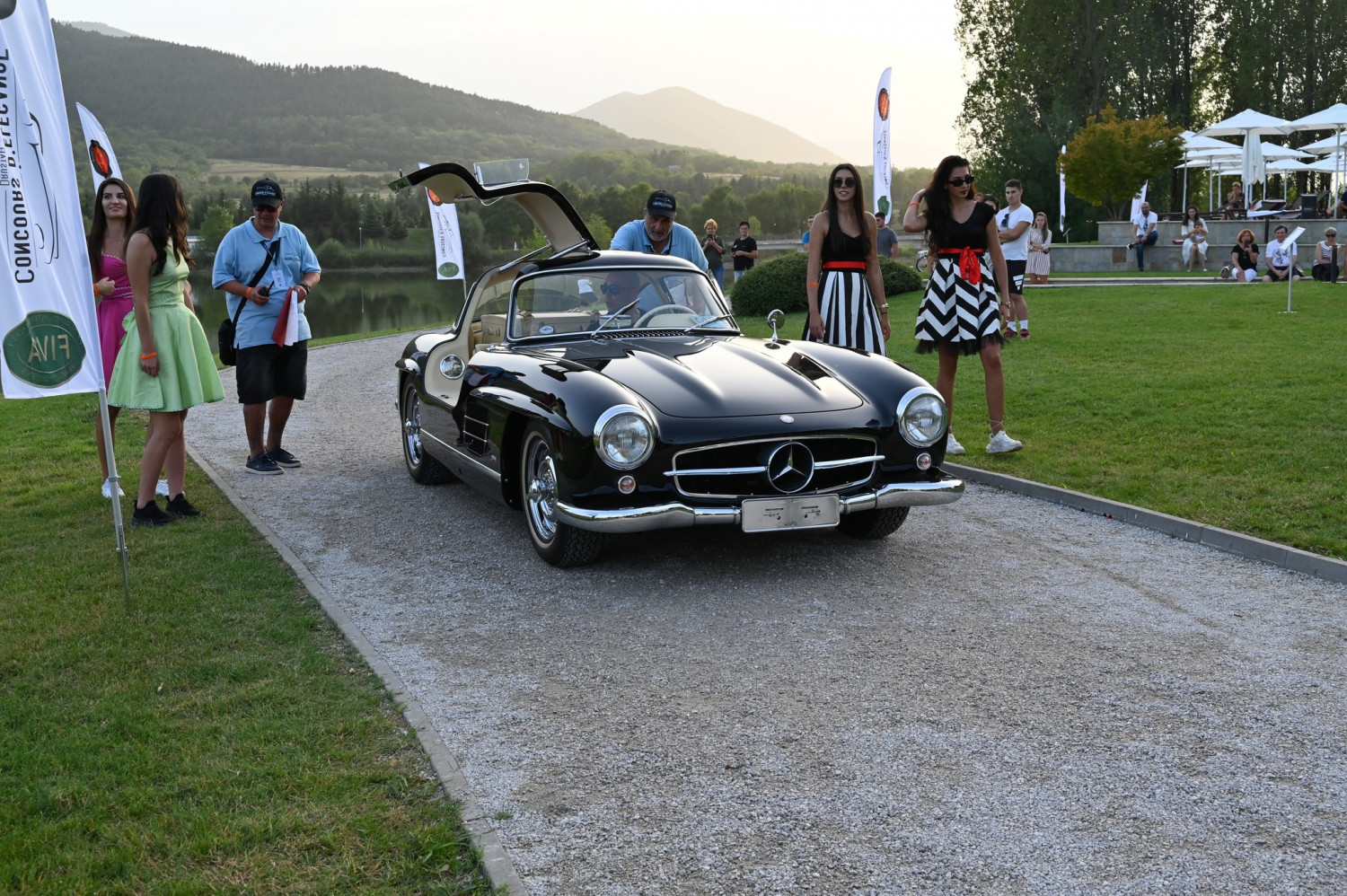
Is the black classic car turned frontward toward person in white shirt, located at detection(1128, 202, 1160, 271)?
no

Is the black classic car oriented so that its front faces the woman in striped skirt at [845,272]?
no

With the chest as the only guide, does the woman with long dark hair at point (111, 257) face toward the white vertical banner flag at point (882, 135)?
no

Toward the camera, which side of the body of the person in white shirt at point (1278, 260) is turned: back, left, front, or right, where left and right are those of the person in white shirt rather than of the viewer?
front

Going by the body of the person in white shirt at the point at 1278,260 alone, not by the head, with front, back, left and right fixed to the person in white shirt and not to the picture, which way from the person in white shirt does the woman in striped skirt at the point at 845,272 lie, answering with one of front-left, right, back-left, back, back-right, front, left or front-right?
front

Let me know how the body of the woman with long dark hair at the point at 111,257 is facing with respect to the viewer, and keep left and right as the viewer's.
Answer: facing the viewer and to the right of the viewer

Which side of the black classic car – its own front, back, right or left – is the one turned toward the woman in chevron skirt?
left

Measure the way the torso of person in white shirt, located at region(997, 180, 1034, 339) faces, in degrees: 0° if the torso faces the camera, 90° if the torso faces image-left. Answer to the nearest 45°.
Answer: approximately 45°

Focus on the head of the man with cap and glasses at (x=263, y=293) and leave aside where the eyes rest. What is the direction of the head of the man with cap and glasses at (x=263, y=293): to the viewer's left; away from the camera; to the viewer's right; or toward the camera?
toward the camera

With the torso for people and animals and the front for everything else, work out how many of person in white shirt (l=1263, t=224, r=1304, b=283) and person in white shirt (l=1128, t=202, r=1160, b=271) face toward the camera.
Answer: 2
